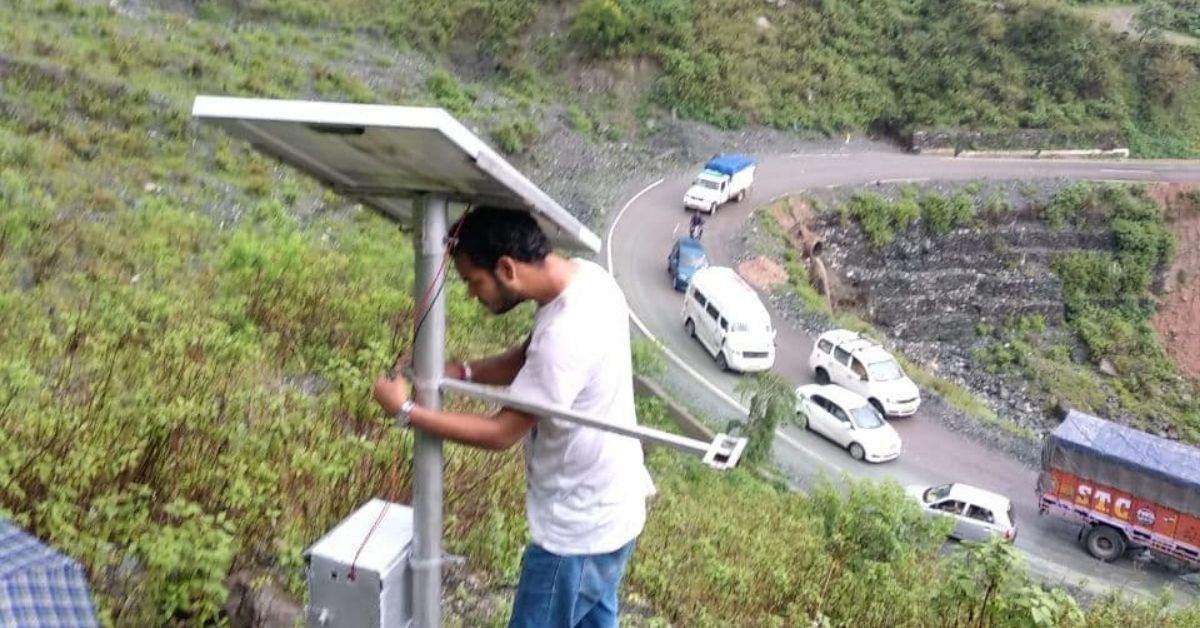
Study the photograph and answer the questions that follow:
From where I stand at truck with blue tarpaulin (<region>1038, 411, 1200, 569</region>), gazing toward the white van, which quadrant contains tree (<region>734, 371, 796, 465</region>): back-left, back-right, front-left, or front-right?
front-left

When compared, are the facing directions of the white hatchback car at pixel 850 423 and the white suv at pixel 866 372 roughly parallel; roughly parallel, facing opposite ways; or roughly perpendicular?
roughly parallel

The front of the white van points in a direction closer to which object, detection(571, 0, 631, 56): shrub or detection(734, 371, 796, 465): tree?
the tree

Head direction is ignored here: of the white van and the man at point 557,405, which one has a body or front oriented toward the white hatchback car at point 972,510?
the white van

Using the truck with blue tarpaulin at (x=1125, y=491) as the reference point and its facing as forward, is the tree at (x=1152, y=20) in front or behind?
behind

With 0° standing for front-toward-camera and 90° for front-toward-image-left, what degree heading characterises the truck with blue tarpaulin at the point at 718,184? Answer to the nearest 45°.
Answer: approximately 45°

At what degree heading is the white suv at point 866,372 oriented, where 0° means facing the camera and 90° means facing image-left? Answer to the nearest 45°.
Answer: approximately 315°

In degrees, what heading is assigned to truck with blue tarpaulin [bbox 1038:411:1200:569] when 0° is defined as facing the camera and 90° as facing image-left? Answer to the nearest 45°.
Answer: approximately 315°

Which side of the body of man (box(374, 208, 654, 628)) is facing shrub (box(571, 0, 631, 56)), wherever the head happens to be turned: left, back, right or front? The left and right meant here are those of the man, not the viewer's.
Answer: right

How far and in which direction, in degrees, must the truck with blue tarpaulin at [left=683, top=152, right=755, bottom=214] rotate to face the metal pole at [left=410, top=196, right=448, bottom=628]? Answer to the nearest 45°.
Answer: approximately 45° to its left

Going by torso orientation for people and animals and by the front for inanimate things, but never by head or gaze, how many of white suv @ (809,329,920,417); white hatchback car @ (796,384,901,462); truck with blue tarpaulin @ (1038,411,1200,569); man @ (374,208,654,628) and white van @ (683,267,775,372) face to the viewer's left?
1

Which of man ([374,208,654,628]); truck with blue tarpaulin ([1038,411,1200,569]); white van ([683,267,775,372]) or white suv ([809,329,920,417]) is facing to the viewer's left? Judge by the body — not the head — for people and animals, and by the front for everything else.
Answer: the man

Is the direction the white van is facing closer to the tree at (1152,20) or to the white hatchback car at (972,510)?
the white hatchback car

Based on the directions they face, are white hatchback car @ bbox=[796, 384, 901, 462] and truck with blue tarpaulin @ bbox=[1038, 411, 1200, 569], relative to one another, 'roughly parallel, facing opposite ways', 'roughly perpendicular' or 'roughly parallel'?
roughly parallel

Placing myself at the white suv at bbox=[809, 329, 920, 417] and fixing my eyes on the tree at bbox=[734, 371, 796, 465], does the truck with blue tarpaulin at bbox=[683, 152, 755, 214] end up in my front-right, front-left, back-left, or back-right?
back-right

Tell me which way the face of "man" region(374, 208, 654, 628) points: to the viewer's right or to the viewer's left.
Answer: to the viewer's left
